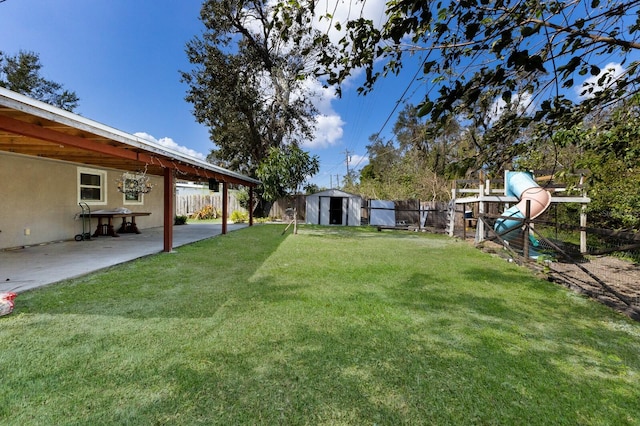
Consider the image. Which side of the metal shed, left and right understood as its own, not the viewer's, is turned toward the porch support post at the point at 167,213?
front

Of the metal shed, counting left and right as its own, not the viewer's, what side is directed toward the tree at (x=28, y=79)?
right

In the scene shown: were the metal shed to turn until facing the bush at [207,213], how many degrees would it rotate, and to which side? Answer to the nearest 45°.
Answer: approximately 90° to its right

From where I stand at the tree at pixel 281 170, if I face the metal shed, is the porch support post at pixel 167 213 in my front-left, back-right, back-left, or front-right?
back-right

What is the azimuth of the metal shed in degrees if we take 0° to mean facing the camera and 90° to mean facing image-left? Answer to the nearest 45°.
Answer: approximately 0°

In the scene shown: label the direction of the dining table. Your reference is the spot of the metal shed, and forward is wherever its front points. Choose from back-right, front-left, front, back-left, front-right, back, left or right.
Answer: front-right

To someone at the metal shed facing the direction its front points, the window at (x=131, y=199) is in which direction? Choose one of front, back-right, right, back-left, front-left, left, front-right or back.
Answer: front-right

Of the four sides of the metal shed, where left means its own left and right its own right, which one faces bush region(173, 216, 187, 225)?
right
